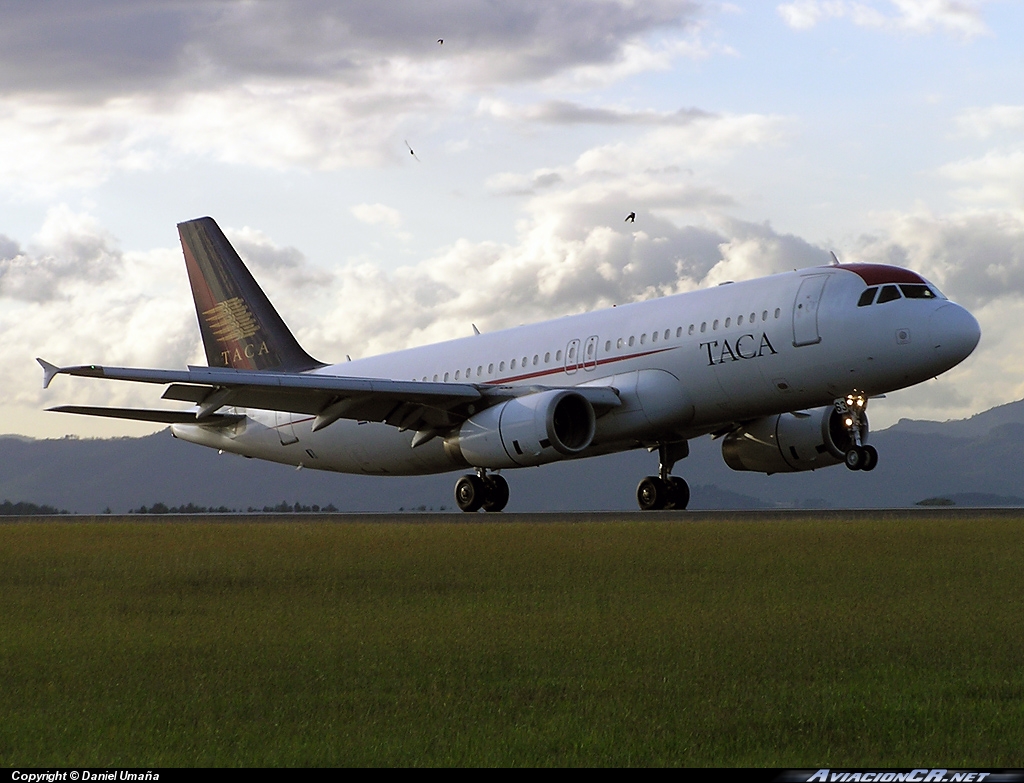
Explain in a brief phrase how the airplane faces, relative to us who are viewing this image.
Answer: facing the viewer and to the right of the viewer
